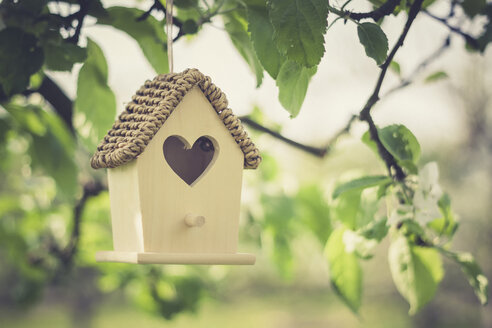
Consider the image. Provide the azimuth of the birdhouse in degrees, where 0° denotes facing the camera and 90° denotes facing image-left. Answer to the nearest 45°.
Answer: approximately 315°

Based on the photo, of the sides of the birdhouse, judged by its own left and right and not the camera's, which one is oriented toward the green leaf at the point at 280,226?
left

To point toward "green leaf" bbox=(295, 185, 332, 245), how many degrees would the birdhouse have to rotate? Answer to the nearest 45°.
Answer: approximately 90° to its left

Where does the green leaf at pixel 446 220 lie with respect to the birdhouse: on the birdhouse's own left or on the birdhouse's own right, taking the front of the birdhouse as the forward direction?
on the birdhouse's own left
